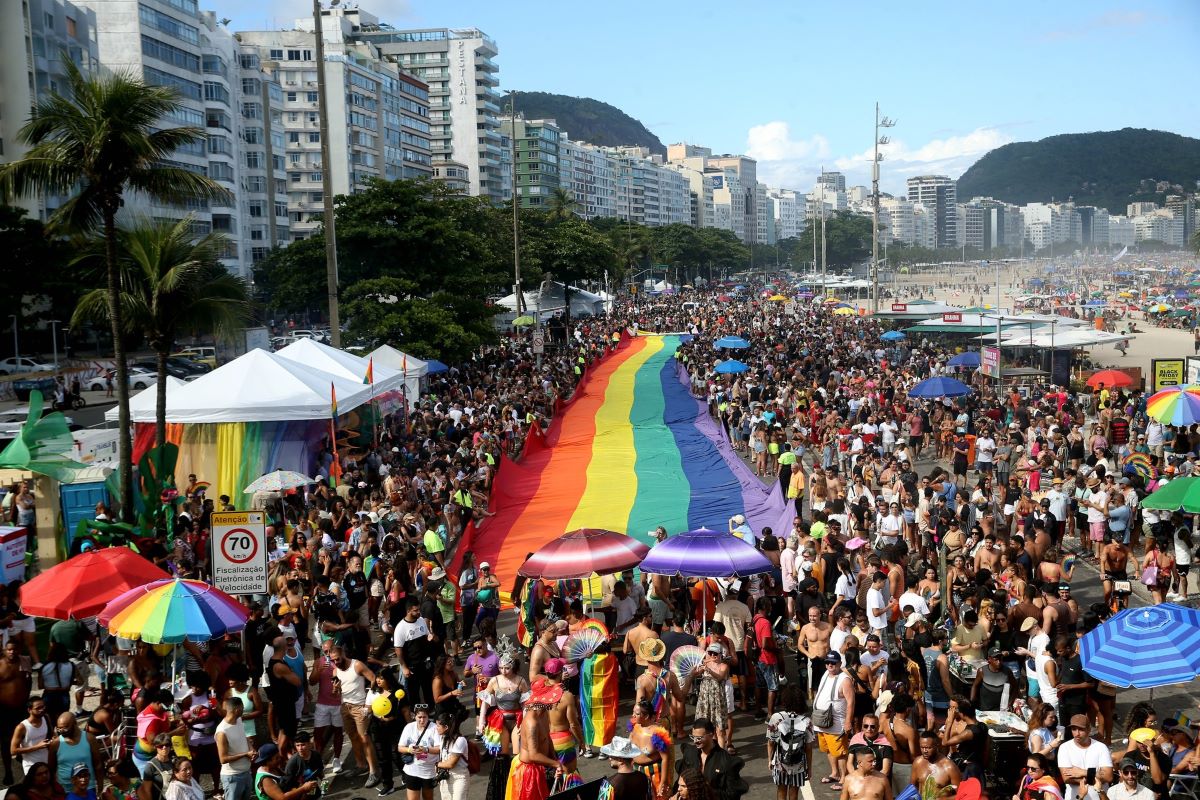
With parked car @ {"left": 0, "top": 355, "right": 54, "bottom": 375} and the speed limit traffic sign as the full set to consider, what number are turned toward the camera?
1

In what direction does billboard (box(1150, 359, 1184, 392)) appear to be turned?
toward the camera

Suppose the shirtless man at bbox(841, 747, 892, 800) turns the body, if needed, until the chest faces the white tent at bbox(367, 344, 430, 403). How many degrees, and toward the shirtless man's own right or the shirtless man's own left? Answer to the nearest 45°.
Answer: approximately 135° to the shirtless man's own right

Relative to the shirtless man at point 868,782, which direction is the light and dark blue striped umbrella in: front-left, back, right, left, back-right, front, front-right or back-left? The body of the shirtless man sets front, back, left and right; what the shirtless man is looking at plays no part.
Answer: back-left

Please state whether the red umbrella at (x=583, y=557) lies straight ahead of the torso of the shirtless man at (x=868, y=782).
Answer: no

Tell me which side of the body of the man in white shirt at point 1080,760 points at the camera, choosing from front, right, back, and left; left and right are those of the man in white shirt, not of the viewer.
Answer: front

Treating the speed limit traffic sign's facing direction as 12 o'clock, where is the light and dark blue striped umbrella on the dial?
The light and dark blue striped umbrella is roughly at 10 o'clock from the speed limit traffic sign.

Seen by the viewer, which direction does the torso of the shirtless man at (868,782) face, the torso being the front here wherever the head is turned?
toward the camera
